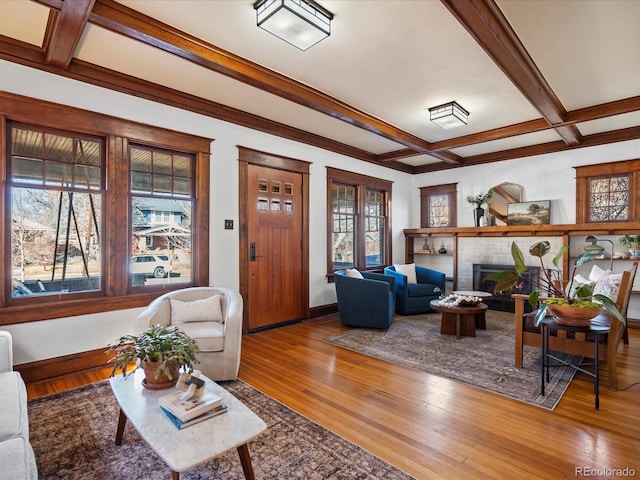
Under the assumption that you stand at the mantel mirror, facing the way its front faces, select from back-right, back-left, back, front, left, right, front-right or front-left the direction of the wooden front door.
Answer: front-right

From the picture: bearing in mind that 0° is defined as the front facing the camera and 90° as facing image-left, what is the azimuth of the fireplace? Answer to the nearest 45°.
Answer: approximately 0°

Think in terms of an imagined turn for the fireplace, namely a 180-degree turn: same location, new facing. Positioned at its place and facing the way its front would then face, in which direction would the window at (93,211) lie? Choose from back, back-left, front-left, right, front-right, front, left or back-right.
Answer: back-left

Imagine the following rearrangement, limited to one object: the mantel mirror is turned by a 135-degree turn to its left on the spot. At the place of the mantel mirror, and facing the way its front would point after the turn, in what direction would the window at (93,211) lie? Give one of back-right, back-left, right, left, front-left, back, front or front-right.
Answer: back

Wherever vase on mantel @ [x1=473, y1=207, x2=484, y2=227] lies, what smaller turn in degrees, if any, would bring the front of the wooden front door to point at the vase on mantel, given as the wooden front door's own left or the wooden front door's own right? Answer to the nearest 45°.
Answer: approximately 45° to the wooden front door's own left

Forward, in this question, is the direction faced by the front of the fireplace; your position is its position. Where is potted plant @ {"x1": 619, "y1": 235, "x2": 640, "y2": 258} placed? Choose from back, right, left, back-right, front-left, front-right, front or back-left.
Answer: left

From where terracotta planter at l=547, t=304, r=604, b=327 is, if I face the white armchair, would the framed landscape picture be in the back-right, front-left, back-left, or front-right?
back-right

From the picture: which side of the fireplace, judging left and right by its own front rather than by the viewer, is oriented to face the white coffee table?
front

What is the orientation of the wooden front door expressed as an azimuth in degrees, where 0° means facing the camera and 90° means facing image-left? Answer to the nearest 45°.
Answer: approximately 315°
